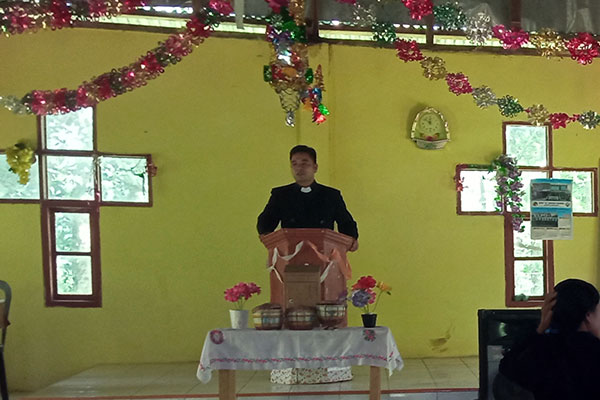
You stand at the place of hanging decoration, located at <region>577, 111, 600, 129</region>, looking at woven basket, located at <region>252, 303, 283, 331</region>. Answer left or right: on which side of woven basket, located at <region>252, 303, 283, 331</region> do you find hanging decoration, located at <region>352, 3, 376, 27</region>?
right

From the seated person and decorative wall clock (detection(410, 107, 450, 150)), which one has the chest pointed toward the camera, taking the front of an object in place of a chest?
the decorative wall clock

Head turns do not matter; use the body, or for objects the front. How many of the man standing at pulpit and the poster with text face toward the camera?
2

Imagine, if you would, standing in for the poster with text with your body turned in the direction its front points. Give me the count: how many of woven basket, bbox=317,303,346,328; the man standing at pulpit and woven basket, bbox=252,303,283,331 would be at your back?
0

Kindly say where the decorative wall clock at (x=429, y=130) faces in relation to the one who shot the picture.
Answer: facing the viewer

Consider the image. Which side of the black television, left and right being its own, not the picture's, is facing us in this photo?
front

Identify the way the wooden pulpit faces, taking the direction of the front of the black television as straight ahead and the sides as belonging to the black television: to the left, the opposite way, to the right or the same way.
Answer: the same way

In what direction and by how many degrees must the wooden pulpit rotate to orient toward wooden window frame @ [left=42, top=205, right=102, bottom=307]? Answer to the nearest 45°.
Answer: approximately 135° to its right
